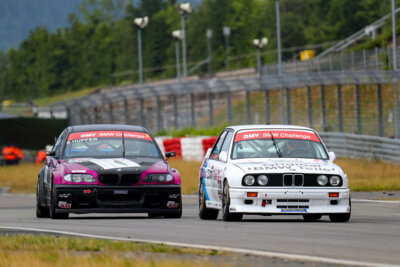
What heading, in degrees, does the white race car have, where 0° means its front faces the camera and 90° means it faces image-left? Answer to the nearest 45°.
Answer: approximately 0°

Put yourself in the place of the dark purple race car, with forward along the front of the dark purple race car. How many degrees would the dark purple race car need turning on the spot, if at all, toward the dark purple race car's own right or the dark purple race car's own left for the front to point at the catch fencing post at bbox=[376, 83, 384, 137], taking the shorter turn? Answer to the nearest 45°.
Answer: approximately 135° to the dark purple race car's own left

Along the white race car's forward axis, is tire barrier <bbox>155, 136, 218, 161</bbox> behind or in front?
behind

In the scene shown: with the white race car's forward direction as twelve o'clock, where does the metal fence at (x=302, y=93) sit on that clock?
The metal fence is roughly at 6 o'clock from the white race car.

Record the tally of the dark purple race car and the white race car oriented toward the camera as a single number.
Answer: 2

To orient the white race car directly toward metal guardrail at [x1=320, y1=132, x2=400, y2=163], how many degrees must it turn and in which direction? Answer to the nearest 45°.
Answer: approximately 180°

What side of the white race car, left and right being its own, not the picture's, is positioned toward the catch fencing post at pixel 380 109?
back

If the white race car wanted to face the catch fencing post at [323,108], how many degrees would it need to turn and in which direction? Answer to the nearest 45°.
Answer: approximately 180°

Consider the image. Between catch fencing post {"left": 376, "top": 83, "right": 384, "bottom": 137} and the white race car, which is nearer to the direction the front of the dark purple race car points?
the white race car

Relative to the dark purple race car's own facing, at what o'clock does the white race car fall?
The white race car is roughly at 10 o'clock from the dark purple race car.
